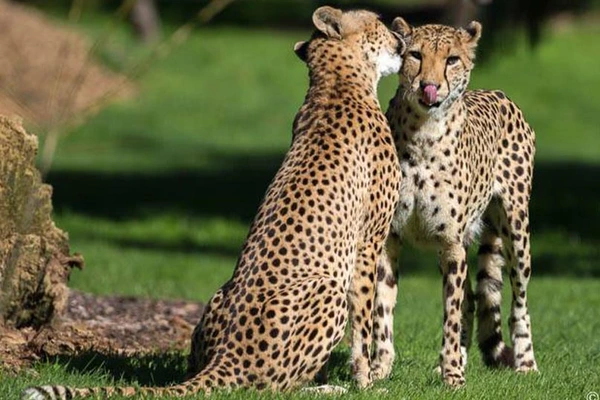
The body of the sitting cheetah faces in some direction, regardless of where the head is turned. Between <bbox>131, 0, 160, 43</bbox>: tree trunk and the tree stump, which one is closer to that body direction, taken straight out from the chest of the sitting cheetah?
the tree trunk

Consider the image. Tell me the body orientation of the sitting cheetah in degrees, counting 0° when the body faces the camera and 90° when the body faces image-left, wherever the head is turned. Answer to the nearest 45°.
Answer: approximately 225°

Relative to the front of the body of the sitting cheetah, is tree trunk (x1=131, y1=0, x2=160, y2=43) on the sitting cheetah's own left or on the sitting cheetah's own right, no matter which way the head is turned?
on the sitting cheetah's own left

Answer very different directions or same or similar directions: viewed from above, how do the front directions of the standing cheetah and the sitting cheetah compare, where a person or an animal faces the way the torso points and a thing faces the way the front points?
very different directions

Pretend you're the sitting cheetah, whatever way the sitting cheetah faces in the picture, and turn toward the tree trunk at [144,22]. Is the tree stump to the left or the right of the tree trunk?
left

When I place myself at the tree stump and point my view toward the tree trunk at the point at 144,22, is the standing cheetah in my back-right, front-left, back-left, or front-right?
back-right

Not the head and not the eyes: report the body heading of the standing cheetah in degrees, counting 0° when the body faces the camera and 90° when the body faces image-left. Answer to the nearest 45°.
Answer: approximately 45°
